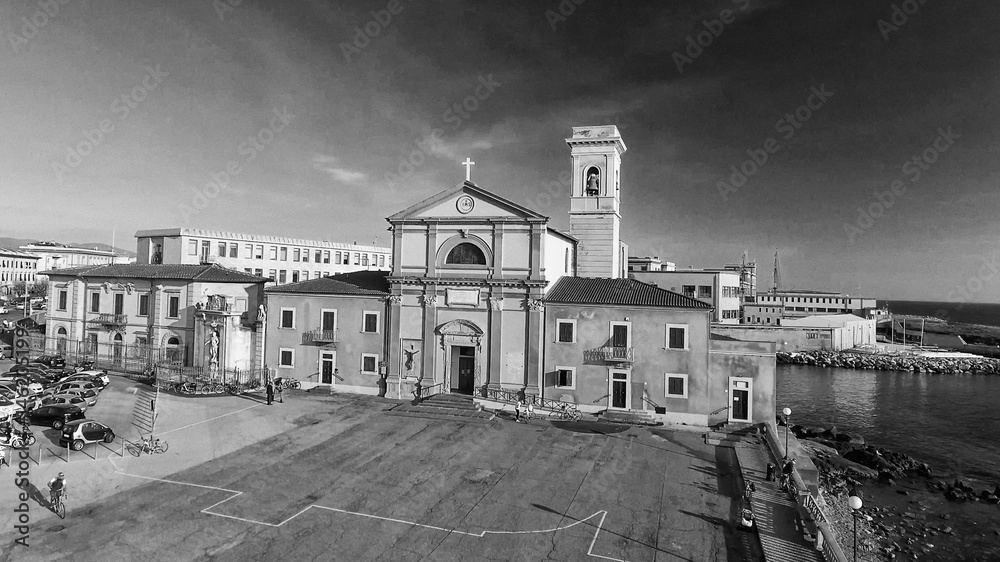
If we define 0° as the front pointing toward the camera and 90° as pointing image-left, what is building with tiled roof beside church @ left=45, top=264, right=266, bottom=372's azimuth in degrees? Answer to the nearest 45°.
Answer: approximately 45°

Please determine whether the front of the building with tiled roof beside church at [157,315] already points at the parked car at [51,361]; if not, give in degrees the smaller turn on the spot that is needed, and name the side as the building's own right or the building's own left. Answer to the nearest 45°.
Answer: approximately 90° to the building's own right

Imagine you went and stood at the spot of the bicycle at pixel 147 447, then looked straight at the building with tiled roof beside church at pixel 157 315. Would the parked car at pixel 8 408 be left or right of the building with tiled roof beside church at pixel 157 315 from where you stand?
left

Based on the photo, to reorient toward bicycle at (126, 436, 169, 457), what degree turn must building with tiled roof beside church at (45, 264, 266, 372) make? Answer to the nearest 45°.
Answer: approximately 45° to its left
